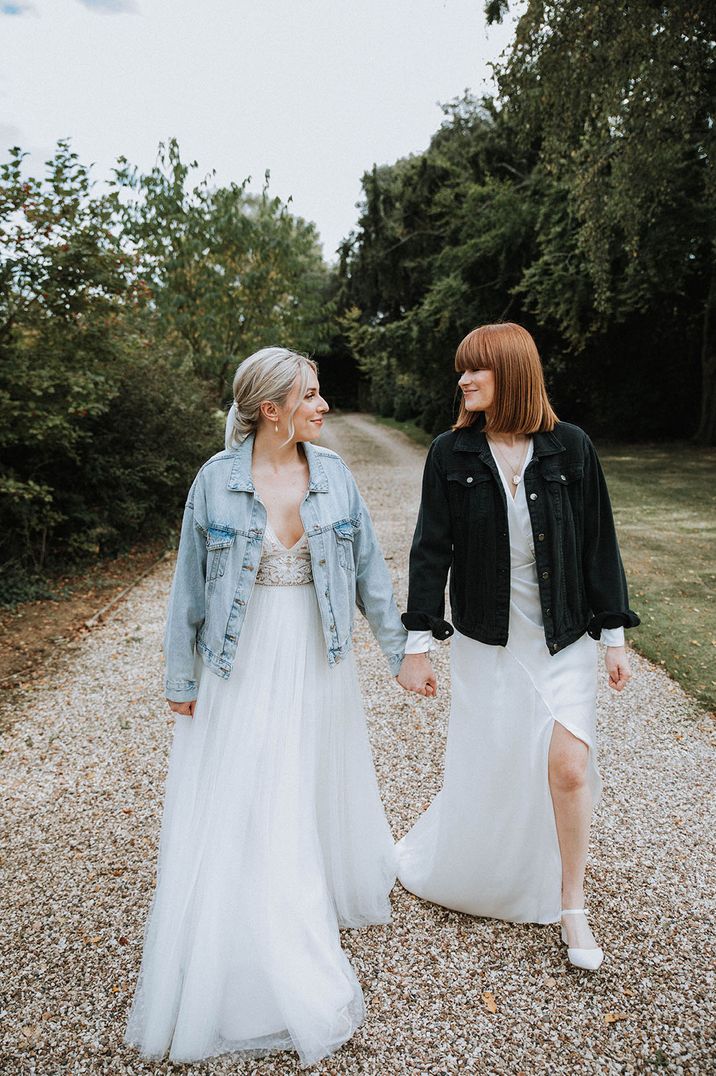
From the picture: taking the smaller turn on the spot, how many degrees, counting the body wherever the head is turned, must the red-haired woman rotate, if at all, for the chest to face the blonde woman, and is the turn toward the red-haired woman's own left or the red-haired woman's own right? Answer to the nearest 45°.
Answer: approximately 45° to the red-haired woman's own right

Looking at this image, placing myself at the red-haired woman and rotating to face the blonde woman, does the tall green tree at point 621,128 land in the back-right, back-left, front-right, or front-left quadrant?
back-right

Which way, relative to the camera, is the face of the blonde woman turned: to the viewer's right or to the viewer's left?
to the viewer's right

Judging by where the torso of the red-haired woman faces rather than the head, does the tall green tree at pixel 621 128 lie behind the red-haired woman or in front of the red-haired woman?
behind

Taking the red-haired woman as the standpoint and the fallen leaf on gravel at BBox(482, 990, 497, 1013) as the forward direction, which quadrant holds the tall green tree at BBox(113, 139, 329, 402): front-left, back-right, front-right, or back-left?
back-right

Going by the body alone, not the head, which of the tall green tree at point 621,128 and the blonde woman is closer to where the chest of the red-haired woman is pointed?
the blonde woman

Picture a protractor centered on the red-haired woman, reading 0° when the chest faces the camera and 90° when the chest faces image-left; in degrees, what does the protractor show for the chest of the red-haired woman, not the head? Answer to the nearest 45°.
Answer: approximately 0°

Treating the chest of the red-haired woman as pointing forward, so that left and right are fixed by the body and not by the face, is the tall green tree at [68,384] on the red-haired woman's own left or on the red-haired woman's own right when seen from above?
on the red-haired woman's own right

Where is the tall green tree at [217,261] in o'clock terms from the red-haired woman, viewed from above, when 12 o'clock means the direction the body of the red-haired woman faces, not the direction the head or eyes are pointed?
The tall green tree is roughly at 5 o'clock from the red-haired woman.
